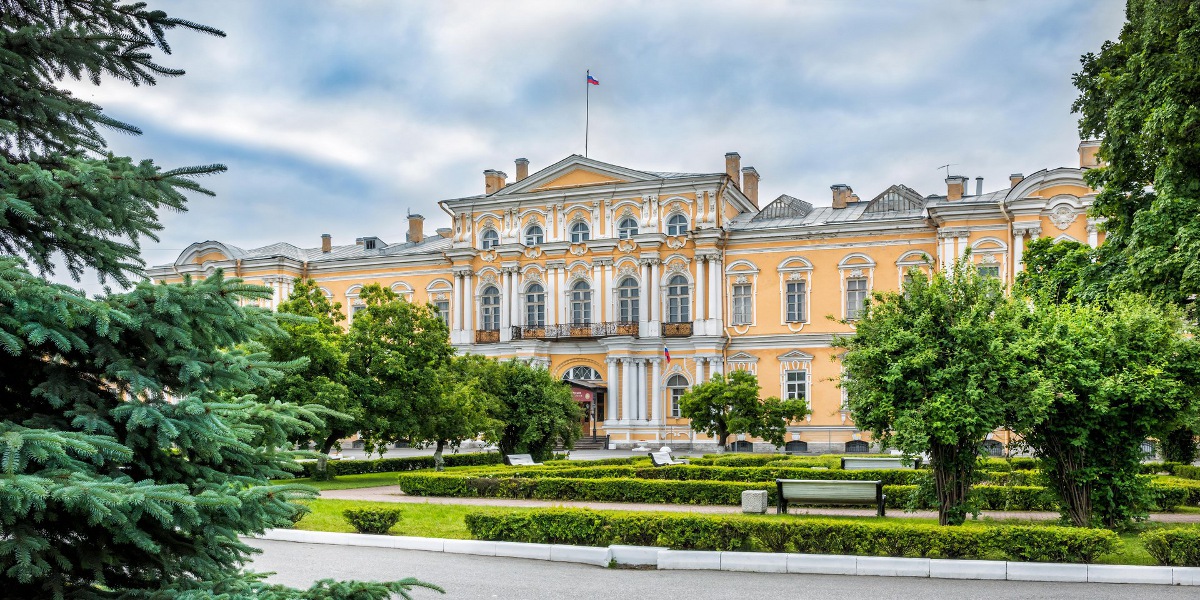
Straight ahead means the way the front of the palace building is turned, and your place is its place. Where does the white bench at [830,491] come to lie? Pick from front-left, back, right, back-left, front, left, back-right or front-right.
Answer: front-left

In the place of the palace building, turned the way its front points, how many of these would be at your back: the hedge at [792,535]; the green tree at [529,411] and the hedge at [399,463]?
0

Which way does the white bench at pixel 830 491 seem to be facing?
away from the camera

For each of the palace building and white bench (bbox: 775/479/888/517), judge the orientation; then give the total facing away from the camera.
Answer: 1

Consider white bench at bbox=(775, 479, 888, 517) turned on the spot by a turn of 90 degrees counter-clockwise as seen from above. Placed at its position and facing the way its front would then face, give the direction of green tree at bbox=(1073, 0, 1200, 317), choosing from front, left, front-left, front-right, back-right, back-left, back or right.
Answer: back-right

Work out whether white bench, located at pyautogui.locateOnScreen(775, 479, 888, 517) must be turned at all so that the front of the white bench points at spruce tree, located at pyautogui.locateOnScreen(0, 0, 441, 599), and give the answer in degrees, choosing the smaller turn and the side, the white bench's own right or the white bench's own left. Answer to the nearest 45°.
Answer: approximately 180°

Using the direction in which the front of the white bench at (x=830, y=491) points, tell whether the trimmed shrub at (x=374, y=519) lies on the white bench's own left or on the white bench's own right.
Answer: on the white bench's own left

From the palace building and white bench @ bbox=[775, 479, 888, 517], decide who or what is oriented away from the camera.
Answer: the white bench

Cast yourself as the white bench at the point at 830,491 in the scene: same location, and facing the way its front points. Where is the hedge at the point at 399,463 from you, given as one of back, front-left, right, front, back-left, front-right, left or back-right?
front-left

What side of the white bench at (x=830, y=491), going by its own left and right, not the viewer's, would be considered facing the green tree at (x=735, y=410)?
front

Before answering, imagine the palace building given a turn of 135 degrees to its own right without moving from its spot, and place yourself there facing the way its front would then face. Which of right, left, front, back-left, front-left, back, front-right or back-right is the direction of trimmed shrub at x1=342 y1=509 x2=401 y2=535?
back

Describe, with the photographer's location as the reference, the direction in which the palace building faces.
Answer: facing the viewer and to the left of the viewer

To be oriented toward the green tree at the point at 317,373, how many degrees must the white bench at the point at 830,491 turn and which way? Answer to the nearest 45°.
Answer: approximately 45° to its left

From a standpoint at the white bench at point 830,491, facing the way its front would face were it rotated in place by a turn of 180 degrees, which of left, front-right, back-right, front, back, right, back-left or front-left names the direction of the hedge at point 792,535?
front

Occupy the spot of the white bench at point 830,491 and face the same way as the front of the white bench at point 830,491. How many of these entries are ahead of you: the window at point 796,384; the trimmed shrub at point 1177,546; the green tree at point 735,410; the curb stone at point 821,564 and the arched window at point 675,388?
3

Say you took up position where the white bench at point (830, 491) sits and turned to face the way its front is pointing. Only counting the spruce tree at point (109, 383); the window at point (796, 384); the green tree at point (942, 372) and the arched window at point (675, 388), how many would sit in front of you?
2
